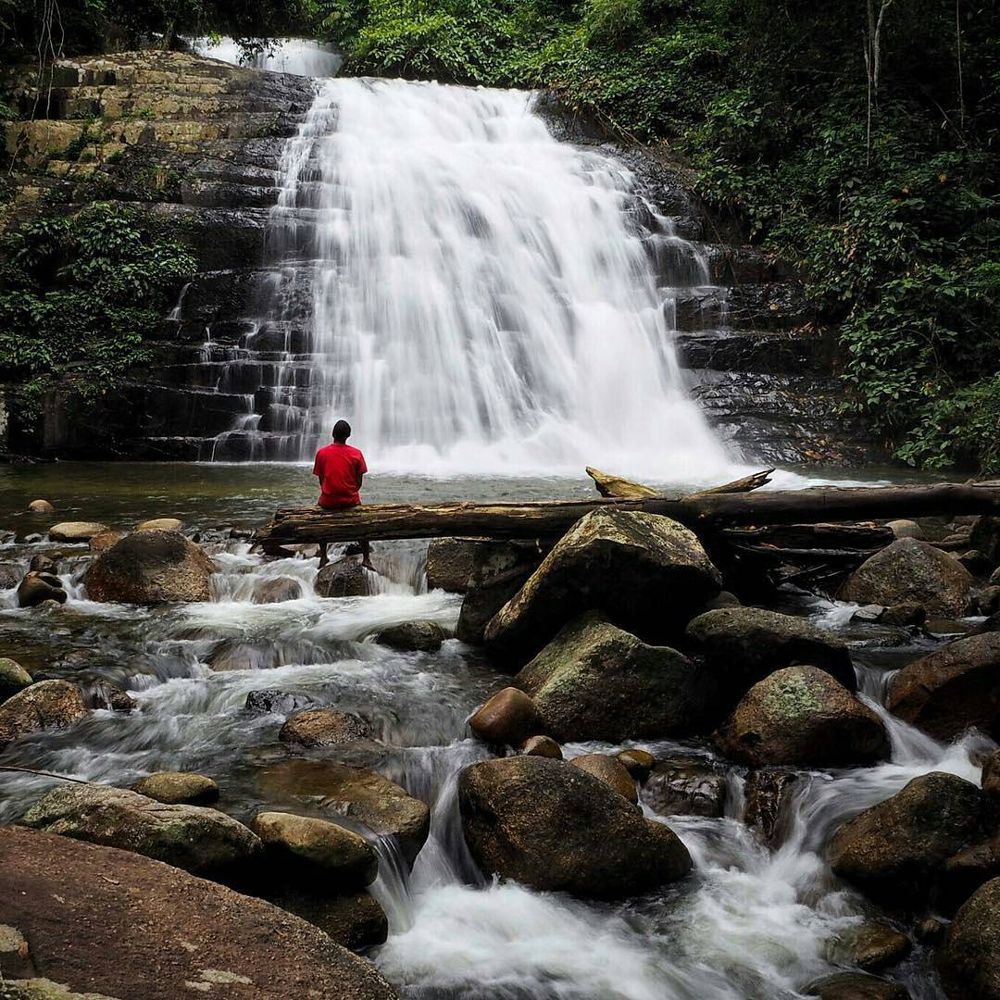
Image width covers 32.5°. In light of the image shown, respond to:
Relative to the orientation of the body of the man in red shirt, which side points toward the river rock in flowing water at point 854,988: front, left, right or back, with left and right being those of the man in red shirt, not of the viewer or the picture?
back

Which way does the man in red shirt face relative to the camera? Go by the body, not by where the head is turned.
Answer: away from the camera

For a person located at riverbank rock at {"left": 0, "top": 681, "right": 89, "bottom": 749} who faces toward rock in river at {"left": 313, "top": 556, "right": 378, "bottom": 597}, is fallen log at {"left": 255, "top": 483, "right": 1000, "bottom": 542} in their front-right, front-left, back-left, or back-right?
front-right

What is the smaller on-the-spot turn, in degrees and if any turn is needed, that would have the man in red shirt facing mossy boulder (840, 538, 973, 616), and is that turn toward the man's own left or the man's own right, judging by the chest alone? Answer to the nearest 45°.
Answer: approximately 135° to the man's own right

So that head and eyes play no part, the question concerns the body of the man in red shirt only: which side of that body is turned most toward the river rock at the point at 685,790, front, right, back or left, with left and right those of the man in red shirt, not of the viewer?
back

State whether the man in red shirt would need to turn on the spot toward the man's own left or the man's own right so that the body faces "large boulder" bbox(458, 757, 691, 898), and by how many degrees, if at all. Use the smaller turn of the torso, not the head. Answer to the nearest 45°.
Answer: approximately 180°

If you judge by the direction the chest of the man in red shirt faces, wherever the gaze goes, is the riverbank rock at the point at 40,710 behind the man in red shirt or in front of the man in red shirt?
behind

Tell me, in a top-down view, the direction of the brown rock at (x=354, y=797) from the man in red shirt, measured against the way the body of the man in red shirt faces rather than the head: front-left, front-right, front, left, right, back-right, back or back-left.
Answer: back

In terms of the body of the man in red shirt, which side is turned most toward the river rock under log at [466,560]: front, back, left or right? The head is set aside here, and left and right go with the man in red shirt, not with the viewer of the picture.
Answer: right

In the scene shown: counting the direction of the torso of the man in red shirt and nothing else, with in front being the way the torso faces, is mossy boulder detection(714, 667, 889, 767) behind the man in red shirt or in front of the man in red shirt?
behind
